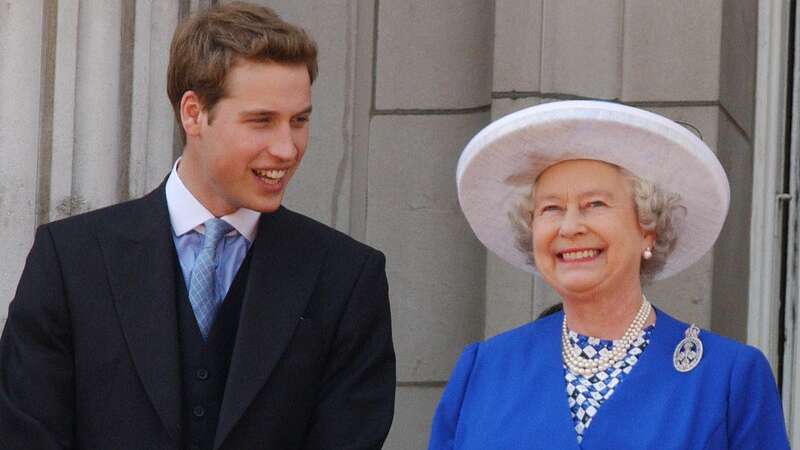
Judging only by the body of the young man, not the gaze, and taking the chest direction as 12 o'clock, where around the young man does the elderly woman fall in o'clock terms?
The elderly woman is roughly at 10 o'clock from the young man.

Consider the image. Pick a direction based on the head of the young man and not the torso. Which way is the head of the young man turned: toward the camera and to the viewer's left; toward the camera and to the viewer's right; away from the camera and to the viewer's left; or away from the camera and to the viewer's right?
toward the camera and to the viewer's right

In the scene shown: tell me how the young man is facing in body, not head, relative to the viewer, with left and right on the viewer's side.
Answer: facing the viewer
